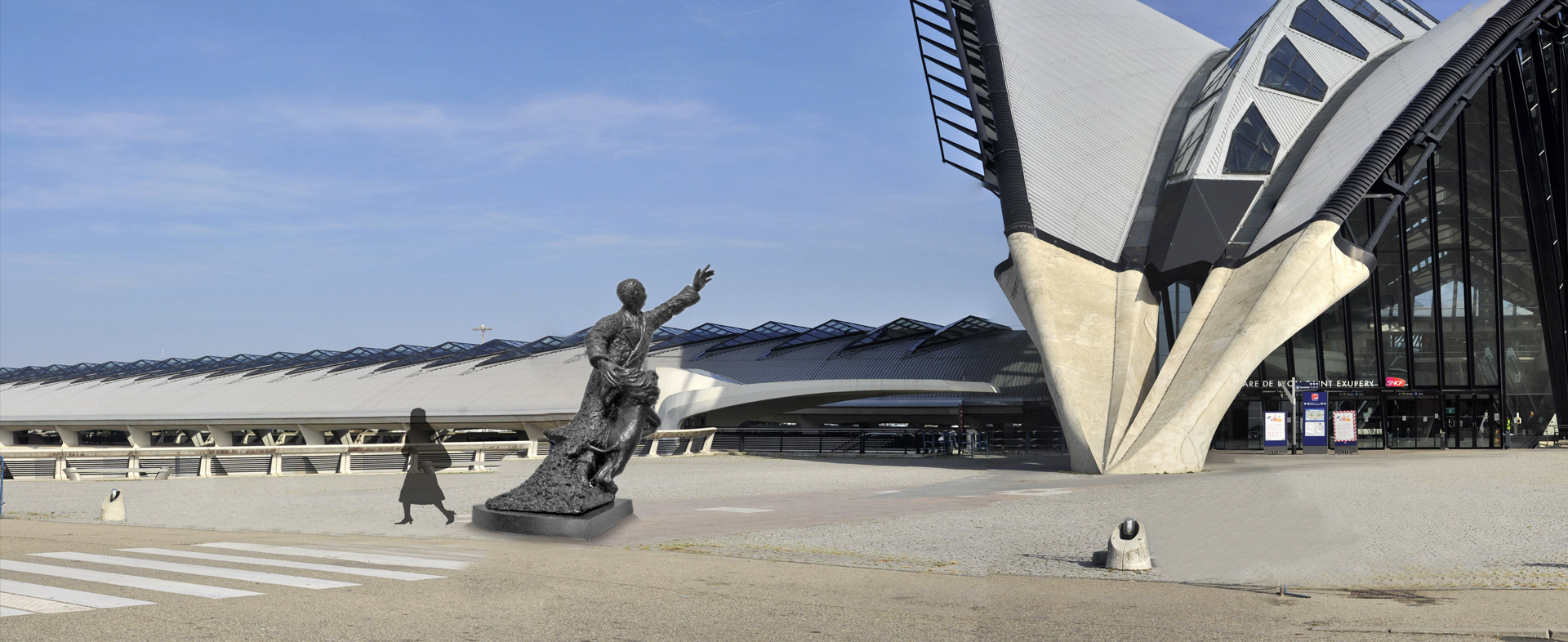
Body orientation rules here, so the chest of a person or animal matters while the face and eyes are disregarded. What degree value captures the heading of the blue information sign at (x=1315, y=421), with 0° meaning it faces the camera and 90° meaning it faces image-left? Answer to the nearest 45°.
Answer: approximately 0°

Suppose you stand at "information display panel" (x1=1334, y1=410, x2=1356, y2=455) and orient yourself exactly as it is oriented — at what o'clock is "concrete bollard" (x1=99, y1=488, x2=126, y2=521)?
The concrete bollard is roughly at 1 o'clock from the information display panel.

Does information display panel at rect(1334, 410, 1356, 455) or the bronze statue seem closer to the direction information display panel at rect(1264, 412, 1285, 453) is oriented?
the bronze statue

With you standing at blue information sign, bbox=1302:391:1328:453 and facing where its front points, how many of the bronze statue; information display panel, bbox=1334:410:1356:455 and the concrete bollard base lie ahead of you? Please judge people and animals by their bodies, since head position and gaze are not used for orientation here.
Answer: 2

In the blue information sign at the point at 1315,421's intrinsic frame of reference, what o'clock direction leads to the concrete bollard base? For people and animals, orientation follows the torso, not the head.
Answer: The concrete bollard base is roughly at 12 o'clock from the blue information sign.

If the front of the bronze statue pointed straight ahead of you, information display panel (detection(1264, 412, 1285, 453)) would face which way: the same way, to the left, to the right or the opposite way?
to the right

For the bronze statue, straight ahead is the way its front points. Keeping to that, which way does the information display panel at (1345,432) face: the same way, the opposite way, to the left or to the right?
to the right
